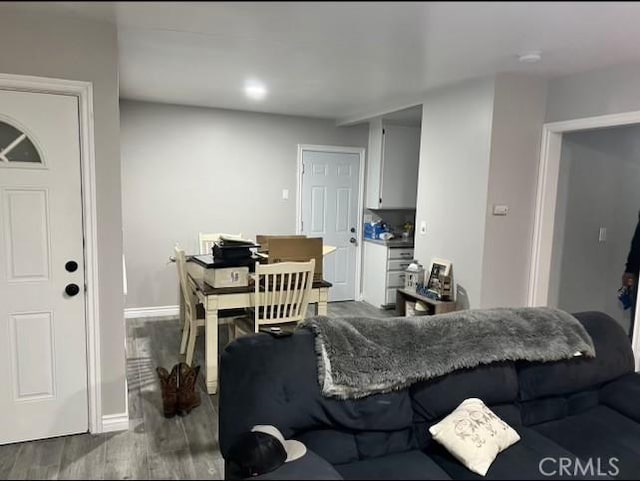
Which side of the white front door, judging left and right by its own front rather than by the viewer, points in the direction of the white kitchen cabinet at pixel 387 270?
left

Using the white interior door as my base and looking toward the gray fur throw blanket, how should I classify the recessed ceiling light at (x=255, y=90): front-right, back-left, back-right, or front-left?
front-right

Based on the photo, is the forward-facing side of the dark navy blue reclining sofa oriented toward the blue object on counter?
no

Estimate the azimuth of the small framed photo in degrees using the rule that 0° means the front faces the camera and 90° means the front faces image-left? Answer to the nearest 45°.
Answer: approximately 45°

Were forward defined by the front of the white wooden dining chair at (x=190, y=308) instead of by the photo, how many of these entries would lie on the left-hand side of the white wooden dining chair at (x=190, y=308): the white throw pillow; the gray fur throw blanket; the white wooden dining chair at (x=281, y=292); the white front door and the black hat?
0

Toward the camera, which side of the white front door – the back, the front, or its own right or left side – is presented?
front

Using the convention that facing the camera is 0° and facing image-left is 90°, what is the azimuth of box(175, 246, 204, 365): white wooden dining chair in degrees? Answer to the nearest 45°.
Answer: approximately 270°

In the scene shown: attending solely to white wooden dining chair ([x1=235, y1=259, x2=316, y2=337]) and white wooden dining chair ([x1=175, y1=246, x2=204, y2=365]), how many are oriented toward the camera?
0

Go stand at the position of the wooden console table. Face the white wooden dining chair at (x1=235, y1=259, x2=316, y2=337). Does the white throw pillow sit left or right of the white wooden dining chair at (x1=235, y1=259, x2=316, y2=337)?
left

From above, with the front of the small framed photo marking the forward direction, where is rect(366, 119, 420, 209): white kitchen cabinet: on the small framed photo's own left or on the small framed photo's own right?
on the small framed photo's own right

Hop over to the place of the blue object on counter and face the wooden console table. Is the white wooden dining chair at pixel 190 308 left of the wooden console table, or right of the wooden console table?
right

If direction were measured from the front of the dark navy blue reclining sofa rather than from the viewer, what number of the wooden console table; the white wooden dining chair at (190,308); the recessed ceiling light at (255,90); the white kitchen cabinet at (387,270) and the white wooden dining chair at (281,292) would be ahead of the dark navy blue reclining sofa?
0
